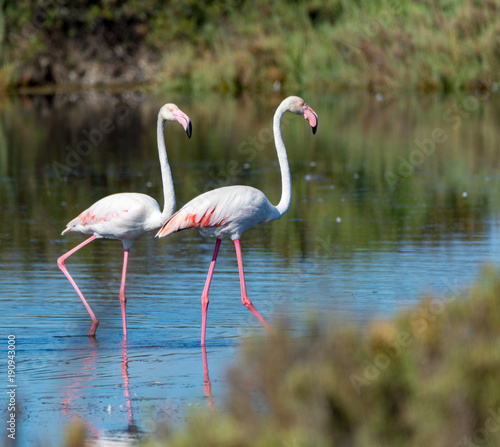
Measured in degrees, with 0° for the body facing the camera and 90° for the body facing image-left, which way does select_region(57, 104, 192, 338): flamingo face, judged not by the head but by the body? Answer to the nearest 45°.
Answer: approximately 270°

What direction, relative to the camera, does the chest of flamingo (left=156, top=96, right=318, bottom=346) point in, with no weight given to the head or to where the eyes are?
to the viewer's right

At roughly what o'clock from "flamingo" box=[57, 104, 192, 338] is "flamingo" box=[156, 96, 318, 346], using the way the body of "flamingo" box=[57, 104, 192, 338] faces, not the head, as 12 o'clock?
"flamingo" box=[156, 96, 318, 346] is roughly at 1 o'clock from "flamingo" box=[57, 104, 192, 338].

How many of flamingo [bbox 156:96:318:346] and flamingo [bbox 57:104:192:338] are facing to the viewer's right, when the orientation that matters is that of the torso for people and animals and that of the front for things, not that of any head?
2
